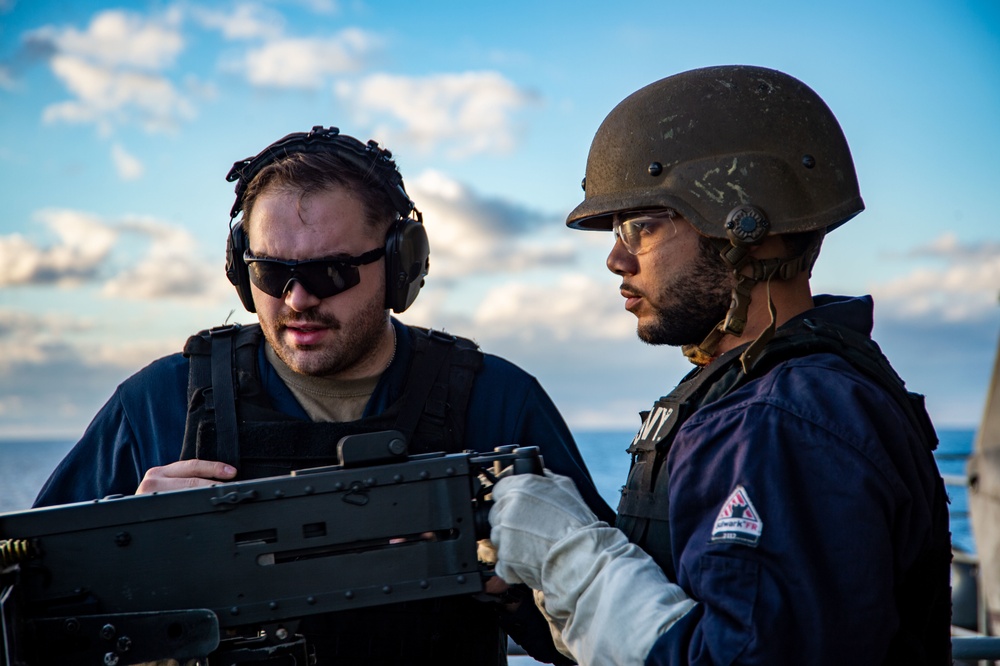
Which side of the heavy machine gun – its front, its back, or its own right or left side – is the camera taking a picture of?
left
